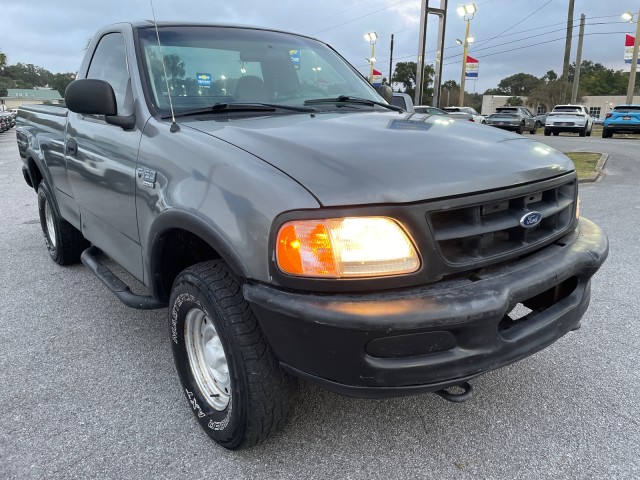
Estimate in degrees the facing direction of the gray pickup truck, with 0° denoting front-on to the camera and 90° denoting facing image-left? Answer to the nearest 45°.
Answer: approximately 315°

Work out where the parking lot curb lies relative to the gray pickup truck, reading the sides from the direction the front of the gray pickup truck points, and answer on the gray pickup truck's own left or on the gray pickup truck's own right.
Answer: on the gray pickup truck's own left

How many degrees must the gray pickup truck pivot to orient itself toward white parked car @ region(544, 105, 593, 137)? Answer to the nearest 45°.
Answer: approximately 90° to its left

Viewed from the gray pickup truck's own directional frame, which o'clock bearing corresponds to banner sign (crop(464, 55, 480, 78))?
The banner sign is roughly at 8 o'clock from the gray pickup truck.

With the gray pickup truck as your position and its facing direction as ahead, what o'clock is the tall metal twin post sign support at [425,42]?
The tall metal twin post sign support is roughly at 8 o'clock from the gray pickup truck.
